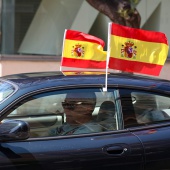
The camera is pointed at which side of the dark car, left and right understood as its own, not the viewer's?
left
